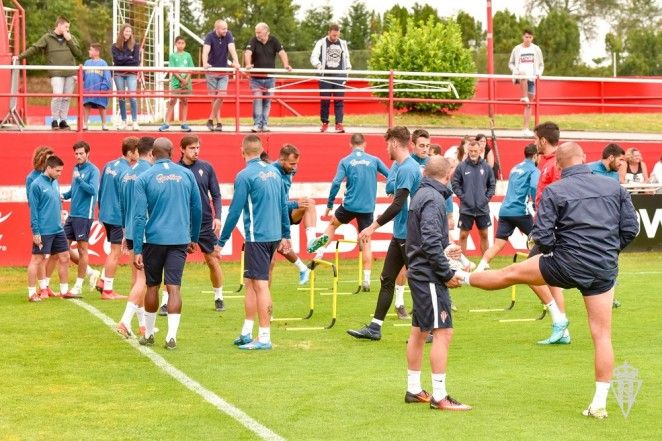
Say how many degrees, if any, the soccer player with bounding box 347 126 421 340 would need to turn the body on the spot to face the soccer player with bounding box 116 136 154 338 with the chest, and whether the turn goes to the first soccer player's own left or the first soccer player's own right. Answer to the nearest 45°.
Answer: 0° — they already face them

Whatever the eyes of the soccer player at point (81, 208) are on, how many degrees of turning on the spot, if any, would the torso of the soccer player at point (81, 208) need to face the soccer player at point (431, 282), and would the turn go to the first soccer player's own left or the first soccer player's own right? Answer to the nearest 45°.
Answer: approximately 45° to the first soccer player's own left

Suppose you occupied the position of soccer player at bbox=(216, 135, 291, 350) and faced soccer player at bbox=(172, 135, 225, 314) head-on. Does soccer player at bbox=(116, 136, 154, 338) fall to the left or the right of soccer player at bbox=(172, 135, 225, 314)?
left

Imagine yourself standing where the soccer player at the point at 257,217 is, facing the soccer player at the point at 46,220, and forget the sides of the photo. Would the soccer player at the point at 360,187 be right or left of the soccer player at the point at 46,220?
right

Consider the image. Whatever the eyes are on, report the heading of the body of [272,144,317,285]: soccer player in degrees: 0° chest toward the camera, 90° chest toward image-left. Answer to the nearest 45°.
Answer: approximately 315°

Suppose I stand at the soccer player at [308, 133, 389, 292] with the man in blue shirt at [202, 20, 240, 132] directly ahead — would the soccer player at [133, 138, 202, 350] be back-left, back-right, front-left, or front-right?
back-left

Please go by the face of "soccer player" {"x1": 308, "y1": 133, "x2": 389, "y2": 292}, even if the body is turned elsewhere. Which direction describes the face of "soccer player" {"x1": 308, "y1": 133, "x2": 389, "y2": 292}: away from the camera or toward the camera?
away from the camera

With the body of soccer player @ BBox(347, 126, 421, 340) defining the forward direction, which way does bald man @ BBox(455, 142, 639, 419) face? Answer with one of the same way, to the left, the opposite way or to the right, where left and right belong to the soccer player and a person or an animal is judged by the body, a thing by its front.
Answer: to the right

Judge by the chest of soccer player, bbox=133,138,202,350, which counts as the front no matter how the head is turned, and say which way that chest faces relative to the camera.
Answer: away from the camera

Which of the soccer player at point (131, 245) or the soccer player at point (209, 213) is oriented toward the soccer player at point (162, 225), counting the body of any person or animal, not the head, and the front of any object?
the soccer player at point (209, 213)

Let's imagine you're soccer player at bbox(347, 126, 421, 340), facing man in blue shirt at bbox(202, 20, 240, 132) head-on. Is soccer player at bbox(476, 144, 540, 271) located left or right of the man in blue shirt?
right

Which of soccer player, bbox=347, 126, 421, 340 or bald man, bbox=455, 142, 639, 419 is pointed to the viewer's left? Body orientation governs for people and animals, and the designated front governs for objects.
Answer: the soccer player

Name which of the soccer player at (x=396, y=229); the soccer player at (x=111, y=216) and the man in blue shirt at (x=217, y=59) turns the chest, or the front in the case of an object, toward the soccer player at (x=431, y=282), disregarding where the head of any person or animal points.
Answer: the man in blue shirt
